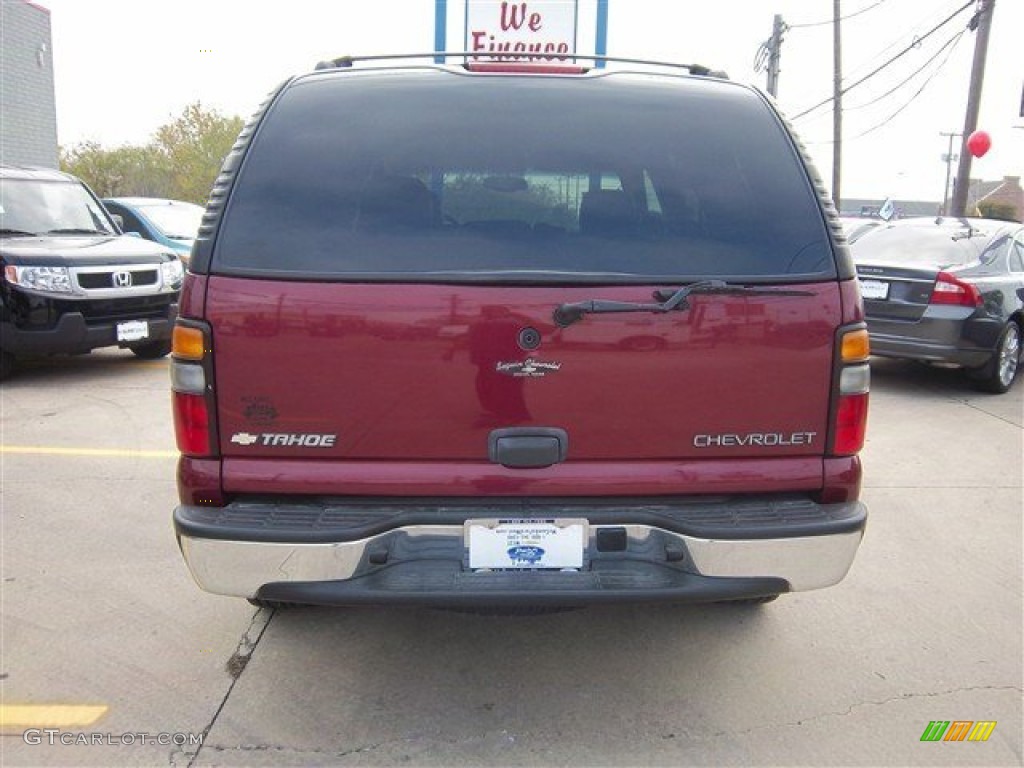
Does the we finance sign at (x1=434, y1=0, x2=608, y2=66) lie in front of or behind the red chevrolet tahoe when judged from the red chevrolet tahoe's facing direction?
in front

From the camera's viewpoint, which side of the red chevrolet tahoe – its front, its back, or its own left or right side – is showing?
back

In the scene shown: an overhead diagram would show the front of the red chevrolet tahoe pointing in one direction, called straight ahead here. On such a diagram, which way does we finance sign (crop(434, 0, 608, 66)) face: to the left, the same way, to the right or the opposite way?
the opposite way

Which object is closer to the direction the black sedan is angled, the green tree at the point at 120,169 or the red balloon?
the red balloon

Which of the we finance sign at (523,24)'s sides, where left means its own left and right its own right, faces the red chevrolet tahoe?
front

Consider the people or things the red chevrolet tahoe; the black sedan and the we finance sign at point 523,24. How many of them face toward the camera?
1

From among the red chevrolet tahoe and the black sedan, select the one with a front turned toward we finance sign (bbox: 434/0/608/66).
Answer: the red chevrolet tahoe

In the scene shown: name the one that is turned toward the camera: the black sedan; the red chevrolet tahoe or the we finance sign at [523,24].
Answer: the we finance sign

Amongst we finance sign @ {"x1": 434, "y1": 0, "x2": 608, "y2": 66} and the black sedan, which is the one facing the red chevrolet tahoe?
the we finance sign

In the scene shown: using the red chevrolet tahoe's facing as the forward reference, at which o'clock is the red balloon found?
The red balloon is roughly at 1 o'clock from the red chevrolet tahoe.

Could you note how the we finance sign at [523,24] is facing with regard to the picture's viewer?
facing the viewer

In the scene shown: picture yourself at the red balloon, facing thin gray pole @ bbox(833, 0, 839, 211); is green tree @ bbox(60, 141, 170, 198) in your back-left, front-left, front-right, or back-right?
front-left

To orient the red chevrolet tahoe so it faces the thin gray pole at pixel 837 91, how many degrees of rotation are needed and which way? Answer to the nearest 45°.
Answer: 0° — it already faces it

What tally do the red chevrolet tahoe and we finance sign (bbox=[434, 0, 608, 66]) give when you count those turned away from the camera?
1
